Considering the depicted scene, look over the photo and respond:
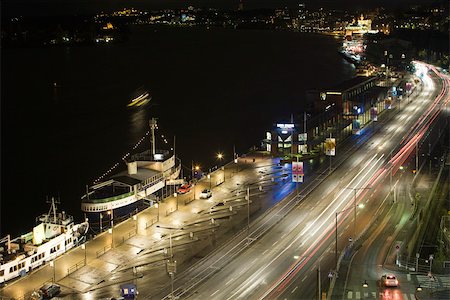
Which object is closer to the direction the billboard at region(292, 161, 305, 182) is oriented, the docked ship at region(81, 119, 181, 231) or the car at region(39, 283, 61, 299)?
the car

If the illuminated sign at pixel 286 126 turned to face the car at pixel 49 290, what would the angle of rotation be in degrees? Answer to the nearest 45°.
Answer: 0° — it already faces it

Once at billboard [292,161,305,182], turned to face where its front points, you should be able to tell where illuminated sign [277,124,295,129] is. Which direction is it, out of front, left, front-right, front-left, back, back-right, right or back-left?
back

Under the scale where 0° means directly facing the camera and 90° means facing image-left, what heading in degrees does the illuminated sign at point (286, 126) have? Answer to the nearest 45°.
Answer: approximately 0°

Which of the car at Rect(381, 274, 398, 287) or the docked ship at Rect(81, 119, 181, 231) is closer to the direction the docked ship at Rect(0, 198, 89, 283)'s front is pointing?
the docked ship

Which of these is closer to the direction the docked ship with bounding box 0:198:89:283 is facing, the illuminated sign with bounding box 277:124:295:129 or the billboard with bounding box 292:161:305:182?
the illuminated sign

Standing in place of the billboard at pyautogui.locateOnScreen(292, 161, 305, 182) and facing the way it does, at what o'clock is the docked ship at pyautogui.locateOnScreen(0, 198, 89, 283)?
The docked ship is roughly at 2 o'clock from the billboard.

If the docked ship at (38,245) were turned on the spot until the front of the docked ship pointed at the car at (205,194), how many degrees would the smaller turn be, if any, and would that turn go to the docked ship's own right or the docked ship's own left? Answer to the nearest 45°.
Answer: approximately 45° to the docked ship's own right
